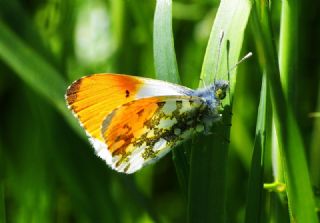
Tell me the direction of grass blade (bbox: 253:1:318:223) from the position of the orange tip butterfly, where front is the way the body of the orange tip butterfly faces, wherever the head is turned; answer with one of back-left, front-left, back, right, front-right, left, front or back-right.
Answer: front-right

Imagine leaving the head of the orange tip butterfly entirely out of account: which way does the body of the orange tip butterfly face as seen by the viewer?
to the viewer's right
